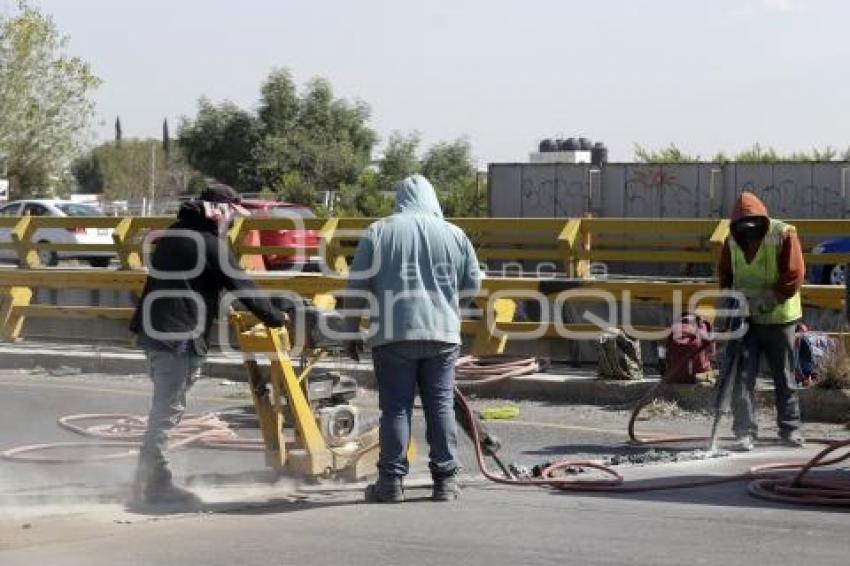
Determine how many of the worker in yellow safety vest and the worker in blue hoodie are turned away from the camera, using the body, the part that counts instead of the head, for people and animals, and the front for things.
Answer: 1

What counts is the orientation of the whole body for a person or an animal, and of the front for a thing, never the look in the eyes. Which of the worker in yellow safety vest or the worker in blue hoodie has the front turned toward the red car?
the worker in blue hoodie

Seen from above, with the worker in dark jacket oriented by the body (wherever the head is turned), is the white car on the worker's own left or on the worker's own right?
on the worker's own left

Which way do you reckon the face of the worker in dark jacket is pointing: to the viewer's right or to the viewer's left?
to the viewer's right

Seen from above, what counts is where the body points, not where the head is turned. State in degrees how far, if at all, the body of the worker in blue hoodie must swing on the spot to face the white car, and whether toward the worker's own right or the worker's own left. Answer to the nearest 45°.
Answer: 0° — they already face it

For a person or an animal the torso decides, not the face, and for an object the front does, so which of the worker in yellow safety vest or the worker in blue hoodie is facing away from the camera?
the worker in blue hoodie

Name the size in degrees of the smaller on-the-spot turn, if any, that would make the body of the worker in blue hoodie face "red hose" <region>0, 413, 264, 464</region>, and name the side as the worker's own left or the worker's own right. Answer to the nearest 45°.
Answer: approximately 45° to the worker's own left

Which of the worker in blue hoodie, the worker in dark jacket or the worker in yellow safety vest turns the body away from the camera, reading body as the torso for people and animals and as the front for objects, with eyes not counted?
the worker in blue hoodie

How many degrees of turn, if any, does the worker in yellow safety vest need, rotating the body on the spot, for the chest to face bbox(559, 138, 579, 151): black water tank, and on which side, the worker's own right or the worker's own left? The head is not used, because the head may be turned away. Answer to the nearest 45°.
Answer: approximately 135° to the worker's own right

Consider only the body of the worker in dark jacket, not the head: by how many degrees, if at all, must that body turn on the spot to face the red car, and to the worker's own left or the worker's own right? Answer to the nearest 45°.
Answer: approximately 90° to the worker's own left

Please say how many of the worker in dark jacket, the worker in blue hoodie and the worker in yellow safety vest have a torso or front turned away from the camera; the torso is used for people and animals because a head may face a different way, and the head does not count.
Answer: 1

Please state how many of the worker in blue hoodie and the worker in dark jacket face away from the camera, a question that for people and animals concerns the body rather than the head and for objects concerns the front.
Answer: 1

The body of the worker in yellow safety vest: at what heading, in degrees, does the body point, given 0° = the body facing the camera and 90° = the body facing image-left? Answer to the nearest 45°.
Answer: approximately 45°

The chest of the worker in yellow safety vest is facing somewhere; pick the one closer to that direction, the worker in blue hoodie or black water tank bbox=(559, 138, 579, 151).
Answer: the worker in blue hoodie

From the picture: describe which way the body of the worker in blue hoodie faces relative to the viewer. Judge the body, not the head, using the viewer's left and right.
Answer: facing away from the viewer

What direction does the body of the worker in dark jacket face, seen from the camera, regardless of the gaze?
to the viewer's right

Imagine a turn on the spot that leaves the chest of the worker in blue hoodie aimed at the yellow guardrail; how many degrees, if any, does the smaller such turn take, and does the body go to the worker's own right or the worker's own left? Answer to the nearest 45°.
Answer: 0° — they already face it

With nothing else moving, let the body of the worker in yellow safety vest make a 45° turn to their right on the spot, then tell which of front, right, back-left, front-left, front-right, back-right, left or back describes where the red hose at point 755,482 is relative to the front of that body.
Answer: left
